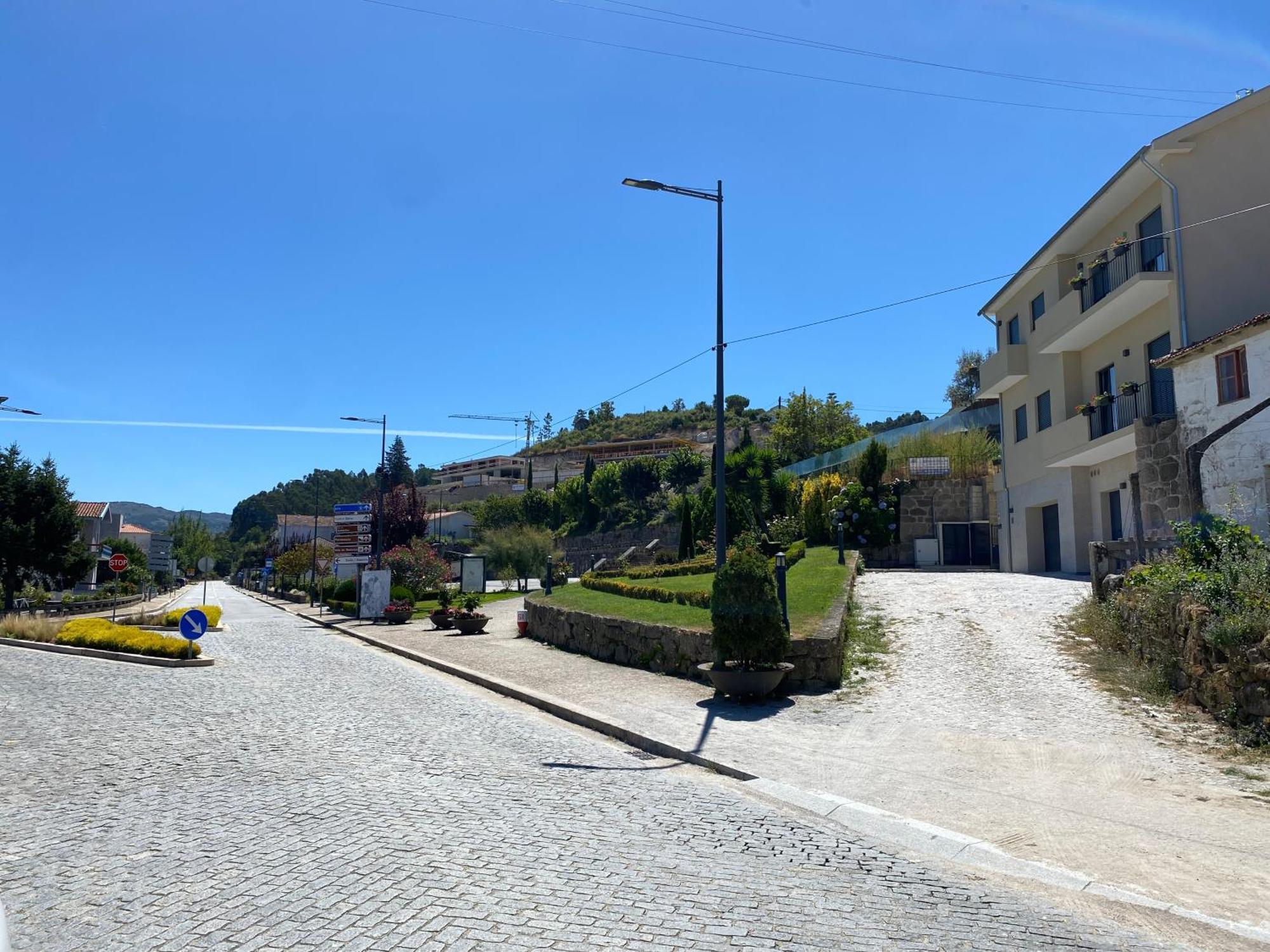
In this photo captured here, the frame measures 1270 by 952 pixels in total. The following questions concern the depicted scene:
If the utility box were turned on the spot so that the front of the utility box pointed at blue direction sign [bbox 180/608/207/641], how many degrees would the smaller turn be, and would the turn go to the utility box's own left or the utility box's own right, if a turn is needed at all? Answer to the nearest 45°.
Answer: approximately 45° to the utility box's own right

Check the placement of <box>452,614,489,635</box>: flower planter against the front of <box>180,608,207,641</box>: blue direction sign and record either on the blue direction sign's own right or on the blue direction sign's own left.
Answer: on the blue direction sign's own left

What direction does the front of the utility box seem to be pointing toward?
toward the camera

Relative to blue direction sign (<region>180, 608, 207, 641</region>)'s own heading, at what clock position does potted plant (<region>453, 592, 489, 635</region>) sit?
The potted plant is roughly at 8 o'clock from the blue direction sign.

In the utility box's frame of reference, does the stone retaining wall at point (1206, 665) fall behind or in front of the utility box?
in front

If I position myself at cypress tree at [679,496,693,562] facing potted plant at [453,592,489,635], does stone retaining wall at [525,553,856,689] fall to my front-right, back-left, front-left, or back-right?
front-left

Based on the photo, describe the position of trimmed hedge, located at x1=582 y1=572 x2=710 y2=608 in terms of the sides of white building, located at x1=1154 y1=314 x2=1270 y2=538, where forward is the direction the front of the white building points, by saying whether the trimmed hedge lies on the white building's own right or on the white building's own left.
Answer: on the white building's own right

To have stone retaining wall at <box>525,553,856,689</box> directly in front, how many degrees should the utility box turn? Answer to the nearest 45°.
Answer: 0° — it already faces it

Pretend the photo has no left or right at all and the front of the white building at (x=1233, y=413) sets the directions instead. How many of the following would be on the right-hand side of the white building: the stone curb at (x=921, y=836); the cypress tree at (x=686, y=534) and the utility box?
2

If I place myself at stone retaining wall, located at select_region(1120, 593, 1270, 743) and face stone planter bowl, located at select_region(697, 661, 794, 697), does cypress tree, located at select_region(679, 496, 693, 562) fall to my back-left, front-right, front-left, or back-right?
front-right

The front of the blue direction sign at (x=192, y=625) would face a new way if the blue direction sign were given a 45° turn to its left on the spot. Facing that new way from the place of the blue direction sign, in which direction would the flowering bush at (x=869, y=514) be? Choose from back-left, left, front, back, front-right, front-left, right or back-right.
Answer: front-left

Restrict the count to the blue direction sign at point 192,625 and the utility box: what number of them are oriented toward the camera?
2

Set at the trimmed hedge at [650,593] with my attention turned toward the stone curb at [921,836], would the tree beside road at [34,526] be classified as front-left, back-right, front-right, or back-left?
back-right

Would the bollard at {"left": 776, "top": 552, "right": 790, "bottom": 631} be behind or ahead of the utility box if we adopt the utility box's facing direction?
ahead

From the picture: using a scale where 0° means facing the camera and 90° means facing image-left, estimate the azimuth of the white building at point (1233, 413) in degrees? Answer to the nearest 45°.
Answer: approximately 45°

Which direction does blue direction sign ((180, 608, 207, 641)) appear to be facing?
toward the camera

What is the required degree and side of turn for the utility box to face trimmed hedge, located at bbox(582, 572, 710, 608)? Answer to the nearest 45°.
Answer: approximately 45° to its right

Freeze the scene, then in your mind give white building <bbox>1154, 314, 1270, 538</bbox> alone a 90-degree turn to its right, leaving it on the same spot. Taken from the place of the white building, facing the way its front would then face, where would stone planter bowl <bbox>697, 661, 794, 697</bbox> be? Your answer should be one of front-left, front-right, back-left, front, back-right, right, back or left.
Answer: left
